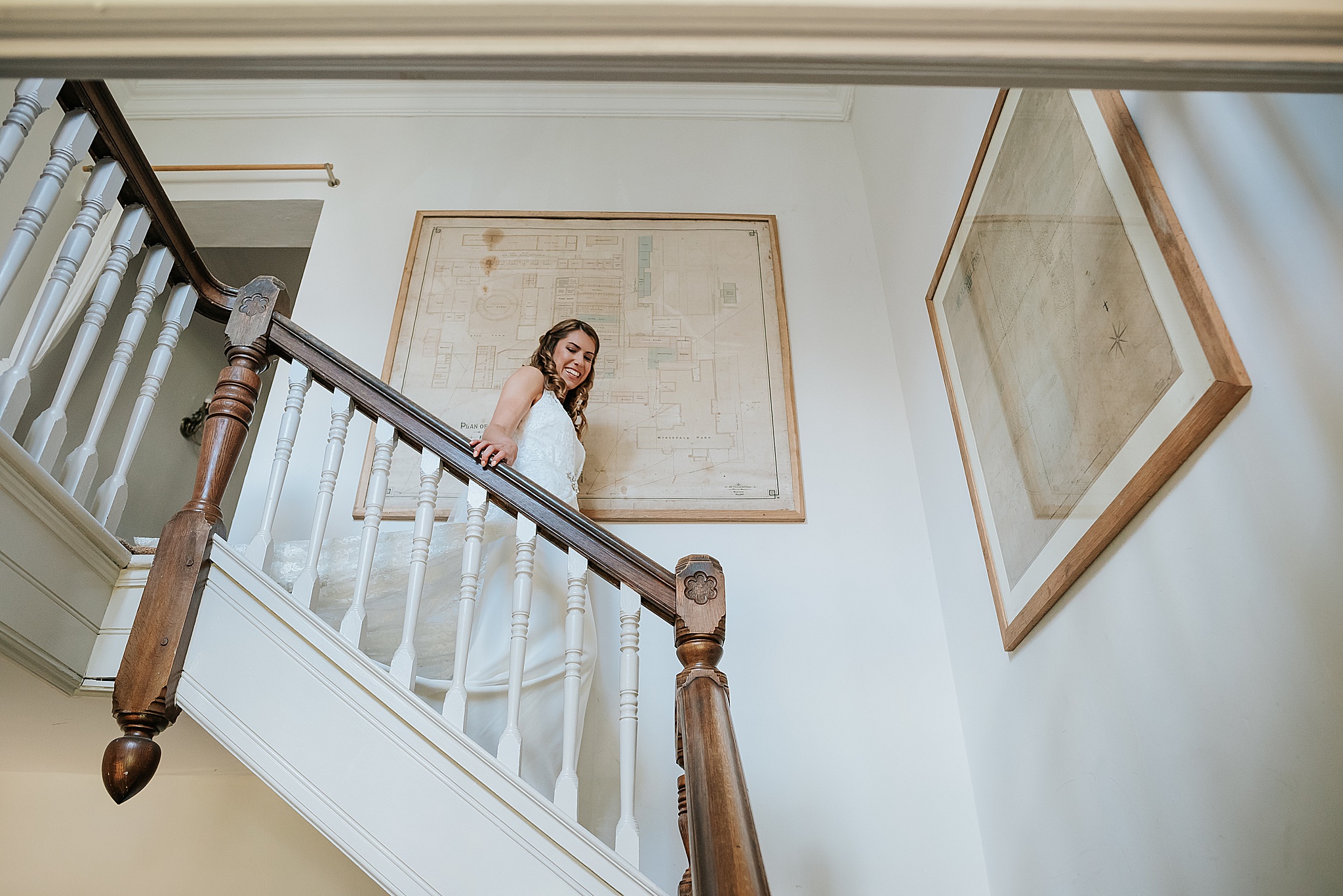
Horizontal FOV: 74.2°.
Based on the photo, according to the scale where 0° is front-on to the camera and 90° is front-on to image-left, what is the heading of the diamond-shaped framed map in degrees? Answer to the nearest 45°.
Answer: approximately 45°

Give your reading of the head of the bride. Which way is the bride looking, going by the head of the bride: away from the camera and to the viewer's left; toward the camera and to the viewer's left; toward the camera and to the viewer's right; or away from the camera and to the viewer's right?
toward the camera and to the viewer's right

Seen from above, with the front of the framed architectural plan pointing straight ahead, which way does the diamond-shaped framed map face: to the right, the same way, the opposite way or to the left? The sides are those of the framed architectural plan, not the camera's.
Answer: to the right

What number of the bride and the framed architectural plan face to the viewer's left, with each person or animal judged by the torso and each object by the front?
0

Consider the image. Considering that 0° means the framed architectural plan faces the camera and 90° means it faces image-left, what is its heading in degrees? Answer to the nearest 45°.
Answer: approximately 0°

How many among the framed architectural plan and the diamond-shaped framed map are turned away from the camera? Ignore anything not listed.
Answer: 0

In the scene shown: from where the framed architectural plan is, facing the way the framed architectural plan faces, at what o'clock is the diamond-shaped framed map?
The diamond-shaped framed map is roughly at 11 o'clock from the framed architectural plan.

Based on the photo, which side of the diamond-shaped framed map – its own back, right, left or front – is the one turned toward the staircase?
front

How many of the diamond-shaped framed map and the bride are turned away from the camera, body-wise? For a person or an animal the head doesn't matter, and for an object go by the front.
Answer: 0

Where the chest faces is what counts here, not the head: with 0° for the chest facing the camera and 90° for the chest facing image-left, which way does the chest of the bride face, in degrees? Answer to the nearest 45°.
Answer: approximately 315°
